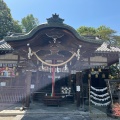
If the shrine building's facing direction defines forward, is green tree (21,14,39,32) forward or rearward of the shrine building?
rearward

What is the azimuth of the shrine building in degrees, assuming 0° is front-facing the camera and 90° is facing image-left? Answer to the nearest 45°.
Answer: approximately 0°

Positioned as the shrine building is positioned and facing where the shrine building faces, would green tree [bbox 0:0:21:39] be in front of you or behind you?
behind
